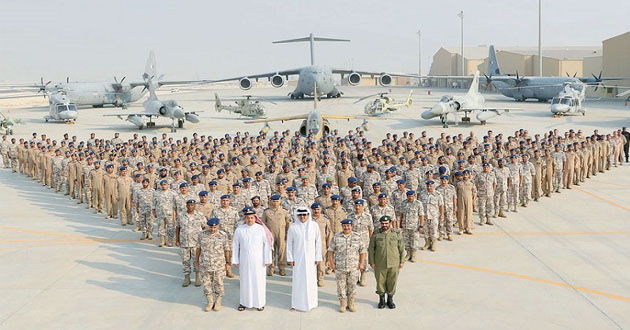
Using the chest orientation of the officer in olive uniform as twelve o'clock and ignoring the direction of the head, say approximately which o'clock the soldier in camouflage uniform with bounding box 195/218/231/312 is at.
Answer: The soldier in camouflage uniform is roughly at 3 o'clock from the officer in olive uniform.

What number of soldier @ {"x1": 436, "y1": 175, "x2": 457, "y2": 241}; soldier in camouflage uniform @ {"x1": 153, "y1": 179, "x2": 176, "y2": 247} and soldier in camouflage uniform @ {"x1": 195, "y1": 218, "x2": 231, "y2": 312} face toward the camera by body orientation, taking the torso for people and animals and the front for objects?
3

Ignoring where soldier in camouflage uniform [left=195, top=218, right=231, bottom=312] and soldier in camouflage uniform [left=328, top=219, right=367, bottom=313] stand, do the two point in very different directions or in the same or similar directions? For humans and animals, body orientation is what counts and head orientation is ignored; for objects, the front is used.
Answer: same or similar directions

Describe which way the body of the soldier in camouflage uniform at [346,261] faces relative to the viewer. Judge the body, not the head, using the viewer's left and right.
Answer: facing the viewer

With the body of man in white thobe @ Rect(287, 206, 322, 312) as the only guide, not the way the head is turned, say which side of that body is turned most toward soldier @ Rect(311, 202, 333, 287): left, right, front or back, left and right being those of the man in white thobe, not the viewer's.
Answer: back

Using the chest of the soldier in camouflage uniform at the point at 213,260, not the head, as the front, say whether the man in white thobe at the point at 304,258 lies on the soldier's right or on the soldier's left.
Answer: on the soldier's left

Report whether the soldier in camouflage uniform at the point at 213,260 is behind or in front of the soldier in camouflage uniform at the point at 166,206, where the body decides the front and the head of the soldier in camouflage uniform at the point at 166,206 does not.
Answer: in front

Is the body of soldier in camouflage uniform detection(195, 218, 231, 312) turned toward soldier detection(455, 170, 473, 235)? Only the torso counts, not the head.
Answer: no

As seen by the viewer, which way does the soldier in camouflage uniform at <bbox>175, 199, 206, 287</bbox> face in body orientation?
toward the camera

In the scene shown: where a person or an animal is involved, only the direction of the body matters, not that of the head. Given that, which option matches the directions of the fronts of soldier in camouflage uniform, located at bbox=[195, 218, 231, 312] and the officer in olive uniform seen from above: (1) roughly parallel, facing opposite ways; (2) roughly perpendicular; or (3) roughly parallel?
roughly parallel

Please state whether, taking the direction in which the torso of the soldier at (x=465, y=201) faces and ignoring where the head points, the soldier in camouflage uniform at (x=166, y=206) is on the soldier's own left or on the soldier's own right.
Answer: on the soldier's own right

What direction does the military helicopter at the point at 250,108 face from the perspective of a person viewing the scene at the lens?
facing the viewer and to the right of the viewer

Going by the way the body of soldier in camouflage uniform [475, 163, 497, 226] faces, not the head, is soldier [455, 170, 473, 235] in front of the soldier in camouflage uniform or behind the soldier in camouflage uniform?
in front

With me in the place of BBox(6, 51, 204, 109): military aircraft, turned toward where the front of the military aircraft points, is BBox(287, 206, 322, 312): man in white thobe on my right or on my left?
on my left

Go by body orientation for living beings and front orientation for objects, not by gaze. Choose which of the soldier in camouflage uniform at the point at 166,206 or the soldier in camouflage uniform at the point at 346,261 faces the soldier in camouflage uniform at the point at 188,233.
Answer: the soldier in camouflage uniform at the point at 166,206

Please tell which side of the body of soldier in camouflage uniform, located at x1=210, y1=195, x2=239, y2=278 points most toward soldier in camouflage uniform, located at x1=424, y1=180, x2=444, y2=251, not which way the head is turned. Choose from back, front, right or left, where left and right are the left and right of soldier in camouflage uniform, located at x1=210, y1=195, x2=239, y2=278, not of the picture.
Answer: left

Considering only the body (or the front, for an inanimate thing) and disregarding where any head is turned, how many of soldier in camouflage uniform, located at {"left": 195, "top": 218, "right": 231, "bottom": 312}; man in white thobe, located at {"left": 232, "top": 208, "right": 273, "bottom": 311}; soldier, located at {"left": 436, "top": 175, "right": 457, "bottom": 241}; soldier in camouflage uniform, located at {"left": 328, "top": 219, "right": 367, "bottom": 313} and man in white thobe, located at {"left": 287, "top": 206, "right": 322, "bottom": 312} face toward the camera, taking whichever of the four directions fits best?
5

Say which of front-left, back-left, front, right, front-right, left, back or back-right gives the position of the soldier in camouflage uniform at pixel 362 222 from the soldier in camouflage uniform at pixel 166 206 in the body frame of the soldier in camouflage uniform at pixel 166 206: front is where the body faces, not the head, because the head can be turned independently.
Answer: front-left

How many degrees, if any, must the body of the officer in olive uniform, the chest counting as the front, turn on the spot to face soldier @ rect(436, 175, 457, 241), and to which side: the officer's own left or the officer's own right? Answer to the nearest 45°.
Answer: approximately 180°
